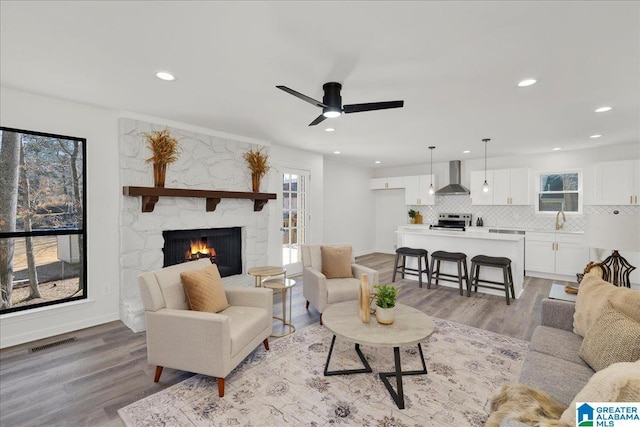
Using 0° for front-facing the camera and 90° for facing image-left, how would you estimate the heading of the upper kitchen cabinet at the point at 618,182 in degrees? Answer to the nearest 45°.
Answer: approximately 0°

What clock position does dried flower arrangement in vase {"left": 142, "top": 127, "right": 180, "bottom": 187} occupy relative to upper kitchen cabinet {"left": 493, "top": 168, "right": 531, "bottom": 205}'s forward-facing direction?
The dried flower arrangement in vase is roughly at 1 o'clock from the upper kitchen cabinet.

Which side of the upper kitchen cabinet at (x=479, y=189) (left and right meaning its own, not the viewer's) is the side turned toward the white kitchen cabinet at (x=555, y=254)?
left

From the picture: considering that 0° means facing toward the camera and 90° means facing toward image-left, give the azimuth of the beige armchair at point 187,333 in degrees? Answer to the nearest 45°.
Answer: approximately 315°

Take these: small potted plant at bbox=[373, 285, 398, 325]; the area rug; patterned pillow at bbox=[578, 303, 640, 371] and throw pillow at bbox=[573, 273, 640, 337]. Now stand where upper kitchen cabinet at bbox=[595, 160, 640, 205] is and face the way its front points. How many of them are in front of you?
4

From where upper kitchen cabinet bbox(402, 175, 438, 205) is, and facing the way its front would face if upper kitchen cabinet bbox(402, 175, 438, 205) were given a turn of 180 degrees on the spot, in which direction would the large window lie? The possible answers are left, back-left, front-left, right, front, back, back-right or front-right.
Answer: back-left

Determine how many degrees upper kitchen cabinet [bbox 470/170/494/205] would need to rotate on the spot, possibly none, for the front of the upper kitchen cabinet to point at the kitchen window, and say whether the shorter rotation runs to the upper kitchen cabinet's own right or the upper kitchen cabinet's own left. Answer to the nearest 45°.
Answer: approximately 90° to the upper kitchen cabinet's own left

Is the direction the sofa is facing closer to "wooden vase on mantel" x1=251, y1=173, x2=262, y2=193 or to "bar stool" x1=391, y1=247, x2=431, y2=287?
the wooden vase on mantel

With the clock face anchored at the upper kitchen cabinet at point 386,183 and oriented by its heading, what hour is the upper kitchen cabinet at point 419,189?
the upper kitchen cabinet at point 419,189 is roughly at 10 o'clock from the upper kitchen cabinet at point 386,183.

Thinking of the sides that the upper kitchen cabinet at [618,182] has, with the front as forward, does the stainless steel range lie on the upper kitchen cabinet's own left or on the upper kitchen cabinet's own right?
on the upper kitchen cabinet's own right

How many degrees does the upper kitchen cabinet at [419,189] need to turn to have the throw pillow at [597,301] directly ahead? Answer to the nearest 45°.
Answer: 0° — it already faces it

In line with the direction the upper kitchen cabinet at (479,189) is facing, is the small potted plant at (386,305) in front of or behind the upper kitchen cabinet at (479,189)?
in front

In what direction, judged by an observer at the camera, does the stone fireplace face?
facing the viewer and to the right of the viewer

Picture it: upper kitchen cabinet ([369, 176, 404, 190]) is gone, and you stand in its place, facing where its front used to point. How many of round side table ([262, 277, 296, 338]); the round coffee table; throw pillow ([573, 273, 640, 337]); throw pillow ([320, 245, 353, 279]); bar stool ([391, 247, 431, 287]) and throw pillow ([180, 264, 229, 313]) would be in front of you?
6

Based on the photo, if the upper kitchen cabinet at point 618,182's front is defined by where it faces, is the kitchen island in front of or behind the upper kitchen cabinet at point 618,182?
in front

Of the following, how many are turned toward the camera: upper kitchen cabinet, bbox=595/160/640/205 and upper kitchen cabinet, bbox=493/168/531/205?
2
